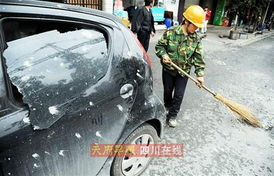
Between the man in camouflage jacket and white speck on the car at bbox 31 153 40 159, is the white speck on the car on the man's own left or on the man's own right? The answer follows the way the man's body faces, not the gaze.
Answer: on the man's own right

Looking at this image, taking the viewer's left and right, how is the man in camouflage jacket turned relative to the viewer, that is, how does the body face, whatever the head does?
facing the viewer and to the right of the viewer

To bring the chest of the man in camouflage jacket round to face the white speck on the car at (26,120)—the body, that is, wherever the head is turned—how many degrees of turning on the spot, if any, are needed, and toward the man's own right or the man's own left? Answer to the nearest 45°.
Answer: approximately 45° to the man's own right
